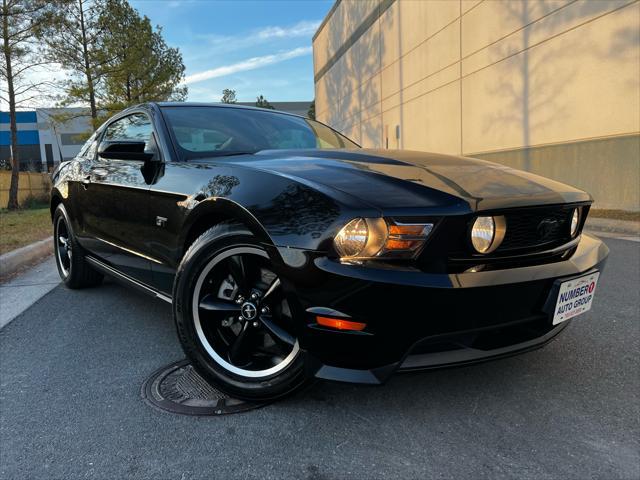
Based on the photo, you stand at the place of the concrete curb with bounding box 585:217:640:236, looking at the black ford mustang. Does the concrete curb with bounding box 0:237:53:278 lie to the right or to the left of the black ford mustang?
right

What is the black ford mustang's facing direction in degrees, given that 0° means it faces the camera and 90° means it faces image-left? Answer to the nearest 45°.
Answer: approximately 315°

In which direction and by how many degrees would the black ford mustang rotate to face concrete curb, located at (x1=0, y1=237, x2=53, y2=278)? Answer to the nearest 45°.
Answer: approximately 180°

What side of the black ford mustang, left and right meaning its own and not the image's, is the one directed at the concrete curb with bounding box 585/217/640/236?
left
